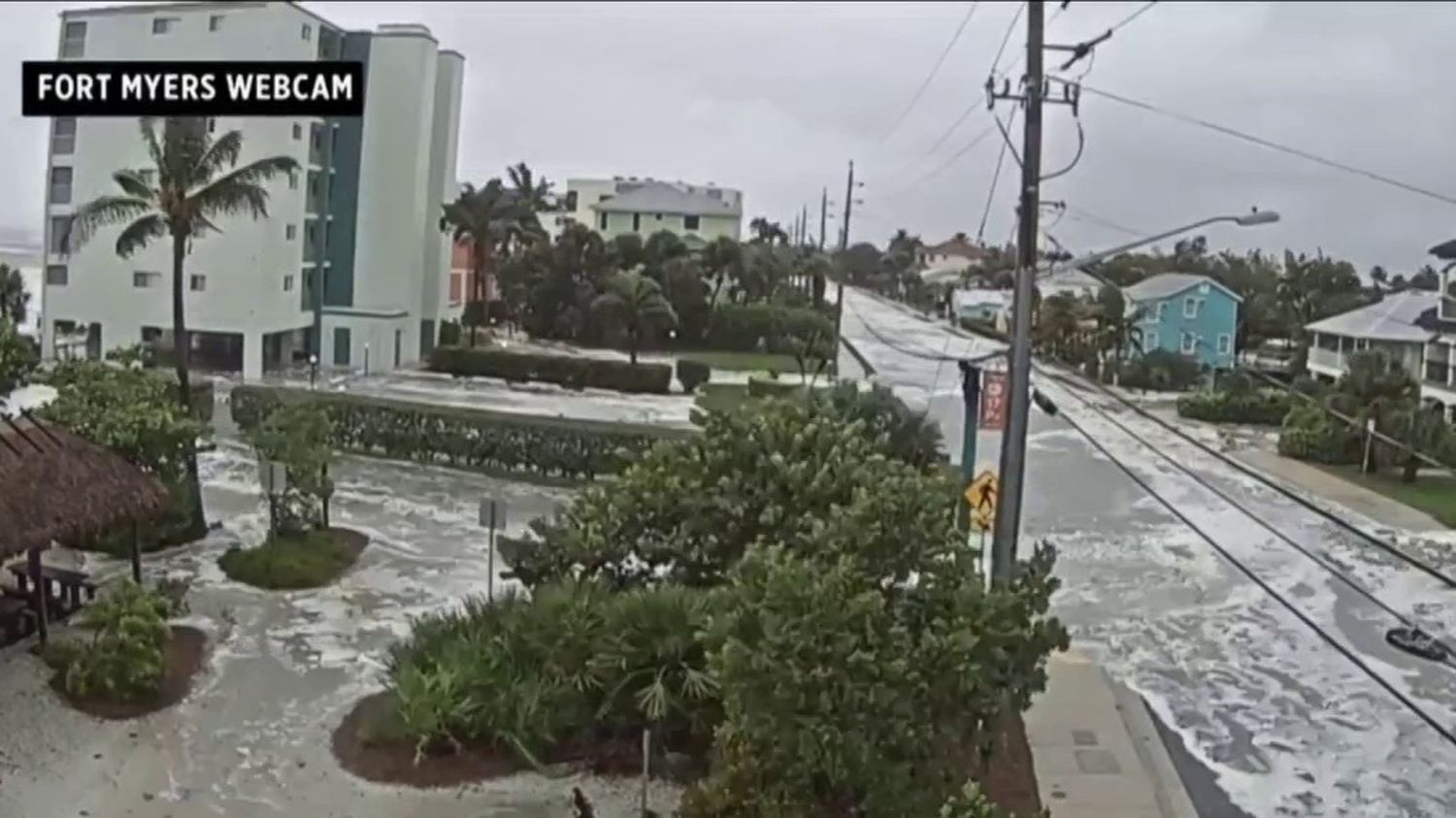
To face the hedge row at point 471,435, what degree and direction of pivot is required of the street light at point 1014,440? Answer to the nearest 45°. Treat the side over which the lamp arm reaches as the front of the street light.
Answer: approximately 135° to its left

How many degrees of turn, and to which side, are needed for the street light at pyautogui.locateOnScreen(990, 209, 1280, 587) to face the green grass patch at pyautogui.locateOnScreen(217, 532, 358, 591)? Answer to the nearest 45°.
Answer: approximately 180°

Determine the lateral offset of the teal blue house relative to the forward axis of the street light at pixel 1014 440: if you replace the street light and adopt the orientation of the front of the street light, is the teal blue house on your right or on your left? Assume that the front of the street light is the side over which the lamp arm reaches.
on your left

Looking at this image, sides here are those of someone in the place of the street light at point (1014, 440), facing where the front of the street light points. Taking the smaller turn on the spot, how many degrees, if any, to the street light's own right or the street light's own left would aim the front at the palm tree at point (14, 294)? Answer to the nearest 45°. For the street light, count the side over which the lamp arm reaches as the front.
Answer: approximately 135° to the street light's own left

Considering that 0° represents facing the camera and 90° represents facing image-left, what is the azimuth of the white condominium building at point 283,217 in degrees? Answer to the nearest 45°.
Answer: approximately 315°

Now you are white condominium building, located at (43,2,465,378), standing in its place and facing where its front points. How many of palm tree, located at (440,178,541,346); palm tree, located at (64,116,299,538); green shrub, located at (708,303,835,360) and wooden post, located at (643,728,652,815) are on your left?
2

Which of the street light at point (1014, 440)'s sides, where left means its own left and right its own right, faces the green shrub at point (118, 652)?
back

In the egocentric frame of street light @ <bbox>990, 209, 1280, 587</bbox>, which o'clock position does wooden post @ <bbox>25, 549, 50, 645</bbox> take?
The wooden post is roughly at 6 o'clock from the street light.

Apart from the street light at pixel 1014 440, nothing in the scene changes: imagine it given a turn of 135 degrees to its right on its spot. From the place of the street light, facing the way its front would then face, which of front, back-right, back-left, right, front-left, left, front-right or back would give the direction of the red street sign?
back-right

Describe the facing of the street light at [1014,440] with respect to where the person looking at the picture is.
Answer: facing to the right of the viewer

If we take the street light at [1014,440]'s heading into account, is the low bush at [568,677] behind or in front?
behind

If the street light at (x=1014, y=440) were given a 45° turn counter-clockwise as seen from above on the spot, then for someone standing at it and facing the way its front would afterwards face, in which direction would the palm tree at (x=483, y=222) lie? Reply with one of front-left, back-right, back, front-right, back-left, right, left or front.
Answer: left
